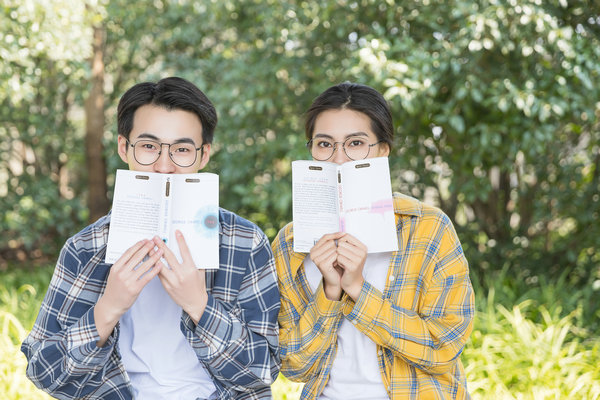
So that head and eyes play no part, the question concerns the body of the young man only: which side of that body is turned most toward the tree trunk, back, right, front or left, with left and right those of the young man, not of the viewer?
back

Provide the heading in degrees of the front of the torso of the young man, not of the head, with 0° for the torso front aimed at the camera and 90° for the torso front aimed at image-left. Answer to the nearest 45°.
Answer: approximately 0°

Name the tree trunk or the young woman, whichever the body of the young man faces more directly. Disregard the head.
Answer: the young woman

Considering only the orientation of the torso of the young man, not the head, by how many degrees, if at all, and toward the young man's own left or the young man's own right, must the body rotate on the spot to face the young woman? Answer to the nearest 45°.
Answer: approximately 90° to the young man's own left
